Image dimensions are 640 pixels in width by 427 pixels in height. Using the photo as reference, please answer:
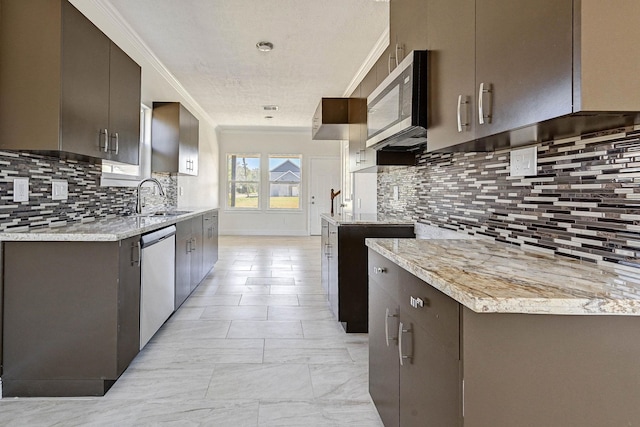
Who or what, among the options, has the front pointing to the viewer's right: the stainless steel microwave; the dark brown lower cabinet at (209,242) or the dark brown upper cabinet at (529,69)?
the dark brown lower cabinet

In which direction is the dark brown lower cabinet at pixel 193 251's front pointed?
to the viewer's right

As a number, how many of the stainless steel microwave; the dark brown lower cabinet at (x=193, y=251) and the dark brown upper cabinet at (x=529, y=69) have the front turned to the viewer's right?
1

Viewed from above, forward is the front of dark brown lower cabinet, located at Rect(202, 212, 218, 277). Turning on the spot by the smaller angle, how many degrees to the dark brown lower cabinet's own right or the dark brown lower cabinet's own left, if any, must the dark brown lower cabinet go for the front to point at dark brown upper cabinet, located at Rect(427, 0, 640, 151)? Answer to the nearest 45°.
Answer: approximately 90° to the dark brown lower cabinet's own right

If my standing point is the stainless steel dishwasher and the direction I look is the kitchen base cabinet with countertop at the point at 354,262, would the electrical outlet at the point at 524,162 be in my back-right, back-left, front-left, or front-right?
front-right

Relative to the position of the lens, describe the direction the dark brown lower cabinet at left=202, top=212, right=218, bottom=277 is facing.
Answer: facing to the right of the viewer

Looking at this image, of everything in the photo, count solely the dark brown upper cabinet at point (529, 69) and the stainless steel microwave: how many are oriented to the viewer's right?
0

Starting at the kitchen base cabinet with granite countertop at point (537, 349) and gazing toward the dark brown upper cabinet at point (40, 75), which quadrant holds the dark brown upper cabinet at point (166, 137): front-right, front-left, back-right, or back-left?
front-right

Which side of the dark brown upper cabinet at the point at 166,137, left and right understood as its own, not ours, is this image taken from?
right

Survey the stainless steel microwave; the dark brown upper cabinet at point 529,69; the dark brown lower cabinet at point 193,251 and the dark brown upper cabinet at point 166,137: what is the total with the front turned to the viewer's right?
2

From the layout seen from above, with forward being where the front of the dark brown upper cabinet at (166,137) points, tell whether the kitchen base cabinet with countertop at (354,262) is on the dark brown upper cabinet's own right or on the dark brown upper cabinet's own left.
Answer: on the dark brown upper cabinet's own right

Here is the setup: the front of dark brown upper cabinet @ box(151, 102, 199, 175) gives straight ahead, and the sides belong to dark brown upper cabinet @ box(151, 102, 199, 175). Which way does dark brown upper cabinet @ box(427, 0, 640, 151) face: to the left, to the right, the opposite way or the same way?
the opposite way

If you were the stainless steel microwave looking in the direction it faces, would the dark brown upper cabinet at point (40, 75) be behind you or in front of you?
in front
